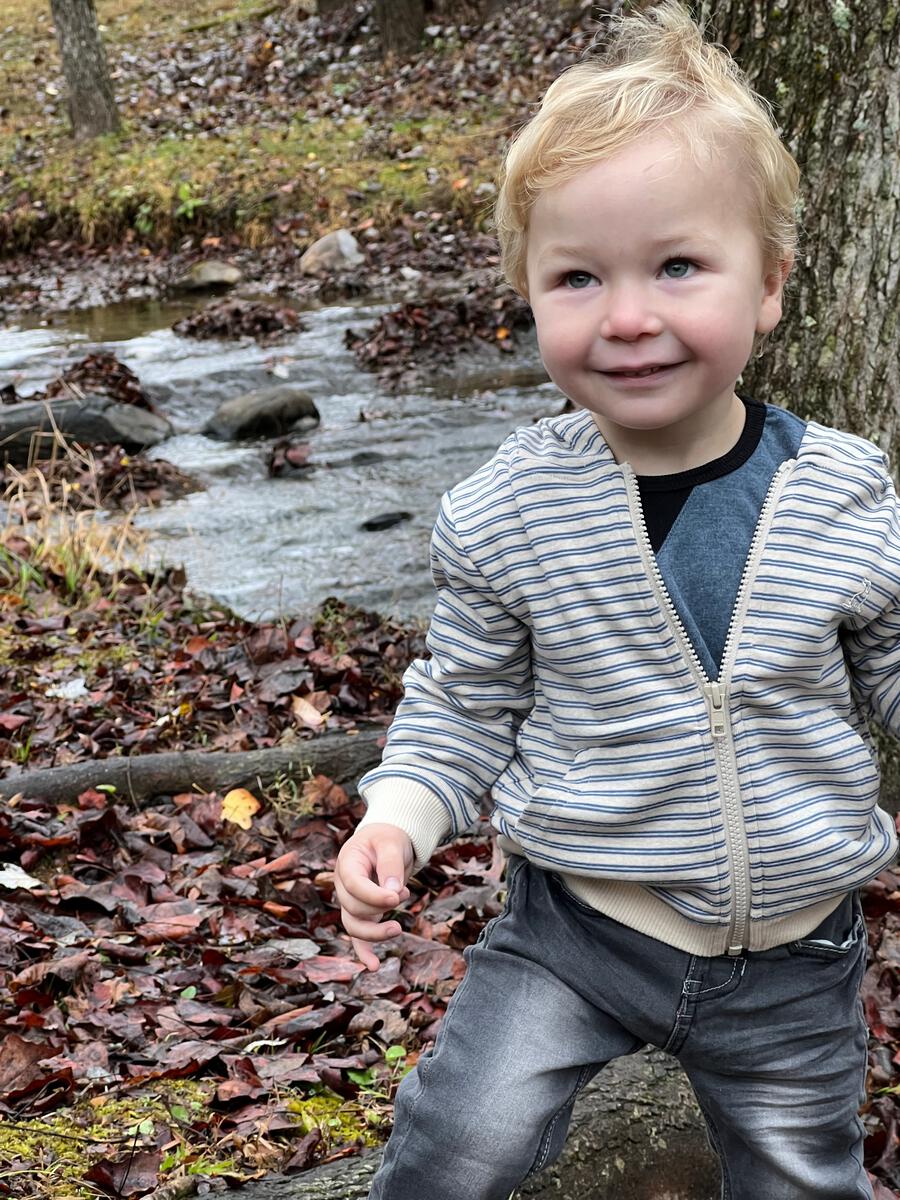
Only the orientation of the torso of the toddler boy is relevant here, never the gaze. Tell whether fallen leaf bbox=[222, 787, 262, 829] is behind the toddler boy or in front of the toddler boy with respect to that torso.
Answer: behind

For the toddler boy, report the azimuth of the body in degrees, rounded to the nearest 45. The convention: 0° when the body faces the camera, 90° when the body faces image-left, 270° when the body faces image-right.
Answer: approximately 0°

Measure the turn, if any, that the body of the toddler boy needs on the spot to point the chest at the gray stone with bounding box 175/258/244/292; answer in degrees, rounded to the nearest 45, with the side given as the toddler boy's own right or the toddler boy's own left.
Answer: approximately 180°

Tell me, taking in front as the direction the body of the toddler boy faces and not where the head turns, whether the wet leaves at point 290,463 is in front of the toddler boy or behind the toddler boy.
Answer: behind

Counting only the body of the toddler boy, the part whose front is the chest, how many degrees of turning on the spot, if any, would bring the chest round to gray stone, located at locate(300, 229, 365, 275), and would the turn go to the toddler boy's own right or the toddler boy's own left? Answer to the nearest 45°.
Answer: approximately 180°

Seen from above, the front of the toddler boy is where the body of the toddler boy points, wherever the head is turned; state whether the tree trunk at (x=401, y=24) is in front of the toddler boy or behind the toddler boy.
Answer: behind

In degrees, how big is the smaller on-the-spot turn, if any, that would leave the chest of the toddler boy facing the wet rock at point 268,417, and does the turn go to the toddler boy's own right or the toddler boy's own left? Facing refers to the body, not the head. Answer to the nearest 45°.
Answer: approximately 180°
